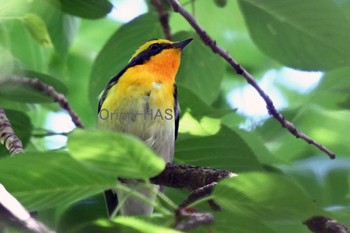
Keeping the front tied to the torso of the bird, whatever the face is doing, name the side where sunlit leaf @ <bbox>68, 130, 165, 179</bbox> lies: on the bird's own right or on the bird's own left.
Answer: on the bird's own right

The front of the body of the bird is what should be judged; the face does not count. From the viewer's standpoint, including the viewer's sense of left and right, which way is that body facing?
facing the viewer and to the right of the viewer

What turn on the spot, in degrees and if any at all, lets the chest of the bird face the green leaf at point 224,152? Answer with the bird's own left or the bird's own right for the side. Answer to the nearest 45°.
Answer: approximately 90° to the bird's own left

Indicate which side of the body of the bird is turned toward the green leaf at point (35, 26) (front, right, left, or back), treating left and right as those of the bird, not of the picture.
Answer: right

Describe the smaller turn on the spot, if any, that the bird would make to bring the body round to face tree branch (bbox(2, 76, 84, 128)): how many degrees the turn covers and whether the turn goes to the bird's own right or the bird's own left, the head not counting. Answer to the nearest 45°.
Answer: approximately 90° to the bird's own right

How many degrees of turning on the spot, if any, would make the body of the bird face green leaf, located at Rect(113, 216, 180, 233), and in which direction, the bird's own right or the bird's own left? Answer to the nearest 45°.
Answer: approximately 45° to the bird's own right

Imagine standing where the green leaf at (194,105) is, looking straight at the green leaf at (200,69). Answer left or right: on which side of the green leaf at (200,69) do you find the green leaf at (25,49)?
left

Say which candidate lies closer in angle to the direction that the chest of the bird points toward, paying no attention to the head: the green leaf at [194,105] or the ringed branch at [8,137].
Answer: the green leaf

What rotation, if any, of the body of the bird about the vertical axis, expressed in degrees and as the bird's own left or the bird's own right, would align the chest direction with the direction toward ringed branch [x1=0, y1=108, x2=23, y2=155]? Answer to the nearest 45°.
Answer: approximately 90° to the bird's own right

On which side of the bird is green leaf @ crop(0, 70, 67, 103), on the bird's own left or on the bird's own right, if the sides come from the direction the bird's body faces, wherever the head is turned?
on the bird's own right
